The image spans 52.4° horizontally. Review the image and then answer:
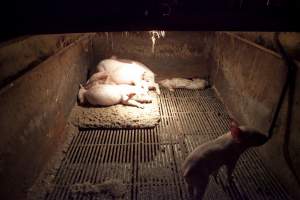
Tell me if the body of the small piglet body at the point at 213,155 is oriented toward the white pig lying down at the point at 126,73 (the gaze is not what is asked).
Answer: no

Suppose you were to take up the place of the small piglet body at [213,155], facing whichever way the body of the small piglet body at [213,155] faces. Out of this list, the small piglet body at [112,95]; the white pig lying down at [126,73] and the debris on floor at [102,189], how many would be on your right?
0

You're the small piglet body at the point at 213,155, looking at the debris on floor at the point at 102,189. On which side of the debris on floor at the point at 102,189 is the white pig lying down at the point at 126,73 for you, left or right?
right

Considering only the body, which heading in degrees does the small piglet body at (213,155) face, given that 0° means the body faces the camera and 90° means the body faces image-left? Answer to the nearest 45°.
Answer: approximately 225°

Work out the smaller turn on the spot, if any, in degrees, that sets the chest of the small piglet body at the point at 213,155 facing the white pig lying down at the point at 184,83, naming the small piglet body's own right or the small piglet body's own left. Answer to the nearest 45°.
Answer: approximately 45° to the small piglet body's own left

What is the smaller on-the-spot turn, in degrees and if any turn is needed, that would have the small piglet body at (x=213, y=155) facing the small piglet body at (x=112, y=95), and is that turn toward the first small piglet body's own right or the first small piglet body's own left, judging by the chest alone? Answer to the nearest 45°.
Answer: approximately 90° to the first small piglet body's own left

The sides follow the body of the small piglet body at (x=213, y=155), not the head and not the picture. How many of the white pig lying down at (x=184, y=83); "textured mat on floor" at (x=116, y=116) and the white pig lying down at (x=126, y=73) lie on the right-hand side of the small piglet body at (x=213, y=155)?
0

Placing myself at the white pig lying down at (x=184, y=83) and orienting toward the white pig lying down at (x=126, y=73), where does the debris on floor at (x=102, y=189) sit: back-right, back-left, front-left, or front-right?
front-left

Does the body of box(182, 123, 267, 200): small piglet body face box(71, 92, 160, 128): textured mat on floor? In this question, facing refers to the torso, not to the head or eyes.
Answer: no

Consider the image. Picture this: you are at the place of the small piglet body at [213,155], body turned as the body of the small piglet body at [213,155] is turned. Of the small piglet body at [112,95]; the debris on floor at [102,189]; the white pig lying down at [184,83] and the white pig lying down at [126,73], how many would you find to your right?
0

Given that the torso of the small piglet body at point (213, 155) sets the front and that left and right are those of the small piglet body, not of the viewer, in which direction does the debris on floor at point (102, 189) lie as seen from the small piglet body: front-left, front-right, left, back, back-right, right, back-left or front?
back-left

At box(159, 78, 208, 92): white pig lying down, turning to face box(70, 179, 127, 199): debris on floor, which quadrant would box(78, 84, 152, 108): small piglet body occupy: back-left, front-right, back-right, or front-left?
front-right

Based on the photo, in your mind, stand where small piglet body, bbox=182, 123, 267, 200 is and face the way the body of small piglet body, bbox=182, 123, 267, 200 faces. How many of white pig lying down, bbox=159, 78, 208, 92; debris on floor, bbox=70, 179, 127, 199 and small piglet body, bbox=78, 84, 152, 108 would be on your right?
0

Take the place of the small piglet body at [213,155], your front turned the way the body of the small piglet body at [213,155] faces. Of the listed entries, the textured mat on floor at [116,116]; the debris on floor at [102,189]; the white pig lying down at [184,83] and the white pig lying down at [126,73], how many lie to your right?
0

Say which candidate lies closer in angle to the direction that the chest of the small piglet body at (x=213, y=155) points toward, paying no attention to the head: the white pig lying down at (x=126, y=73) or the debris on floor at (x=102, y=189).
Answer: the white pig lying down
